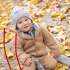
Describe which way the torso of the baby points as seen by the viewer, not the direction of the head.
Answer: toward the camera

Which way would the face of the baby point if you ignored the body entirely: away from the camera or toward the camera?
toward the camera
